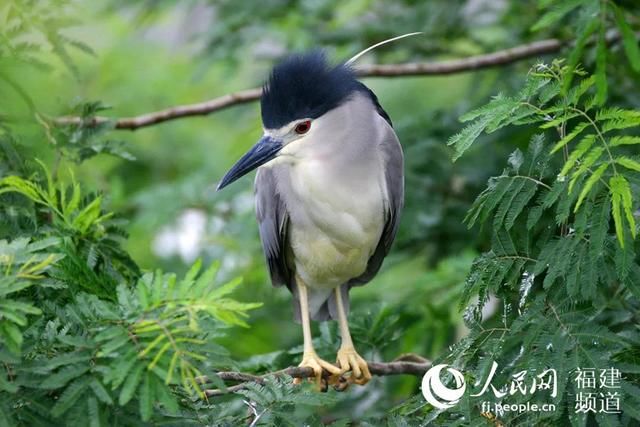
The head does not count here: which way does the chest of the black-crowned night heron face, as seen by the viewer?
toward the camera

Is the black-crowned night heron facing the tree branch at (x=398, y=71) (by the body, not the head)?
no
